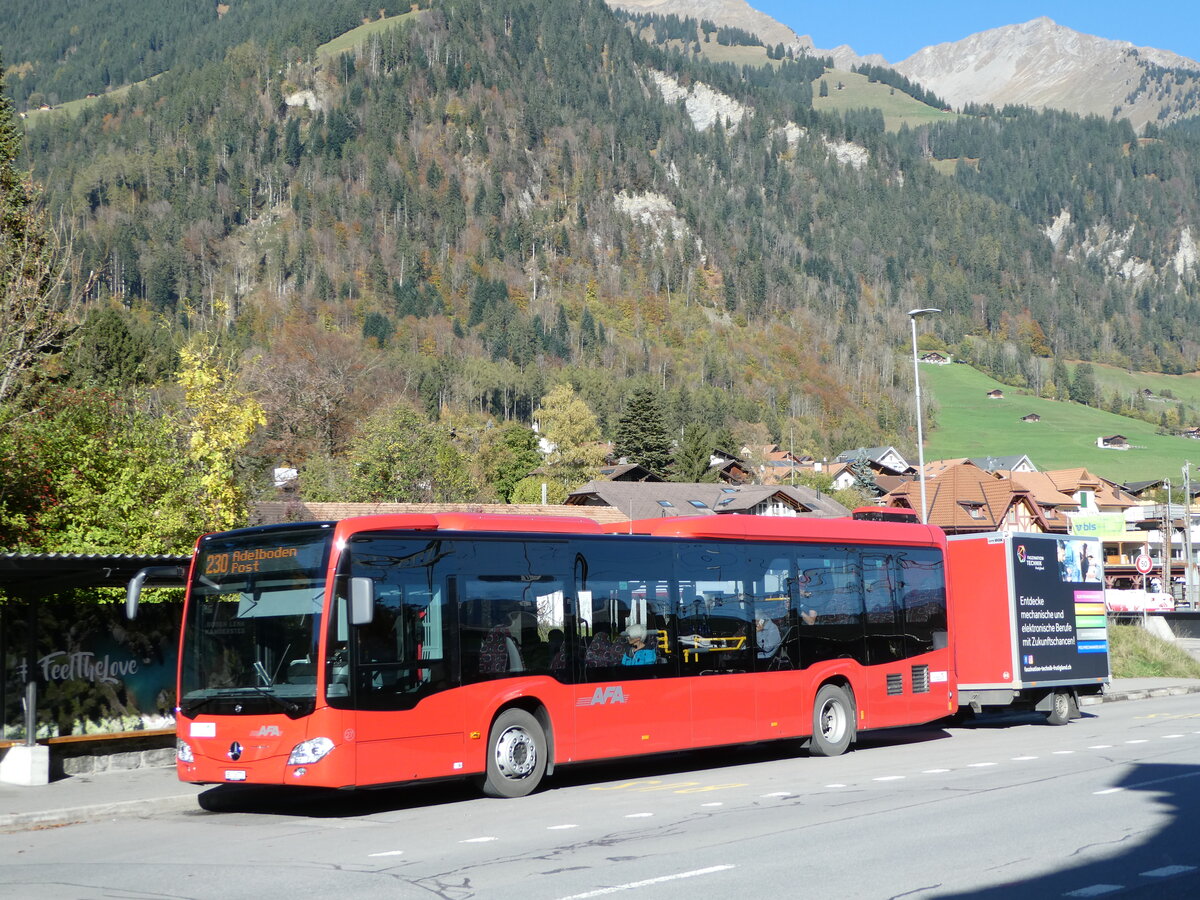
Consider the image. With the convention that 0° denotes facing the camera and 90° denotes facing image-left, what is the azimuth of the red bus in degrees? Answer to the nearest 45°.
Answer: approximately 45°

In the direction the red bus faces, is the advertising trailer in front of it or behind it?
behind

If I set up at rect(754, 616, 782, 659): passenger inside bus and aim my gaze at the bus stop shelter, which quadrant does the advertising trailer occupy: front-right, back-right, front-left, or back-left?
back-right

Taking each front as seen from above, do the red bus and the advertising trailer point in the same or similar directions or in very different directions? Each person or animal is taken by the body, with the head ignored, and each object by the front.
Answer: same or similar directions

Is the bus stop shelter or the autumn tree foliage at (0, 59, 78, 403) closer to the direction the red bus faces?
the bus stop shelter

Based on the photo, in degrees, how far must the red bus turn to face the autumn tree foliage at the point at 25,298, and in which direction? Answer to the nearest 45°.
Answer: approximately 90° to its right

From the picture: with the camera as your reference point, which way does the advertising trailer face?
facing the viewer and to the left of the viewer

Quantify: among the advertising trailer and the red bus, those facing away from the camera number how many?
0

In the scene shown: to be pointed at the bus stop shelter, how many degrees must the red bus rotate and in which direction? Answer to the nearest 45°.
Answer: approximately 45° to its right

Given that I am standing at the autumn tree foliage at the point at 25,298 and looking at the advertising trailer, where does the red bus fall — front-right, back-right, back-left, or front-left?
front-right

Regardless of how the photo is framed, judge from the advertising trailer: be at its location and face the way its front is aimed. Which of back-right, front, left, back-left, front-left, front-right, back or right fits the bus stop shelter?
front

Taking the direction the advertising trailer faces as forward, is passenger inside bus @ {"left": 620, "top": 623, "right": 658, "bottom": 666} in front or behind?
in front
